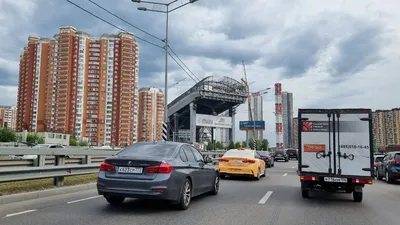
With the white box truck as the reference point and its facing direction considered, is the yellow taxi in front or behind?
in front

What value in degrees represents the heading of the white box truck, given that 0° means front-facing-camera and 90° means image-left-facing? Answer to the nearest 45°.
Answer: approximately 180°

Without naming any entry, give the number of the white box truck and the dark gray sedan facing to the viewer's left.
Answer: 0

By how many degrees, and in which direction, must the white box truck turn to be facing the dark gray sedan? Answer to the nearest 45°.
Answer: approximately 135° to its left

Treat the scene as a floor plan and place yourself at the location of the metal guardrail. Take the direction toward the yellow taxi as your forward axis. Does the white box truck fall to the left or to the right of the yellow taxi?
right

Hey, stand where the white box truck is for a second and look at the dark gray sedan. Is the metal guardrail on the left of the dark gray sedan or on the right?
right

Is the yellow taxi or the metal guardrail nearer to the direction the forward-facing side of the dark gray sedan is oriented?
the yellow taxi

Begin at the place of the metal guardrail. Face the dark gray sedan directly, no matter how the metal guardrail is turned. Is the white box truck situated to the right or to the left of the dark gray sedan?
left

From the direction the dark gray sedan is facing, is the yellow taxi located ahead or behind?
ahead

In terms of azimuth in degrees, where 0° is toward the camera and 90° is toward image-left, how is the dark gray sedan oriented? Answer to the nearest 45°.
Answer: approximately 225°

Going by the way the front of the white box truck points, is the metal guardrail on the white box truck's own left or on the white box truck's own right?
on the white box truck's own left

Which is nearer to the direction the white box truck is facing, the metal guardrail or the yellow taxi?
the yellow taxi
